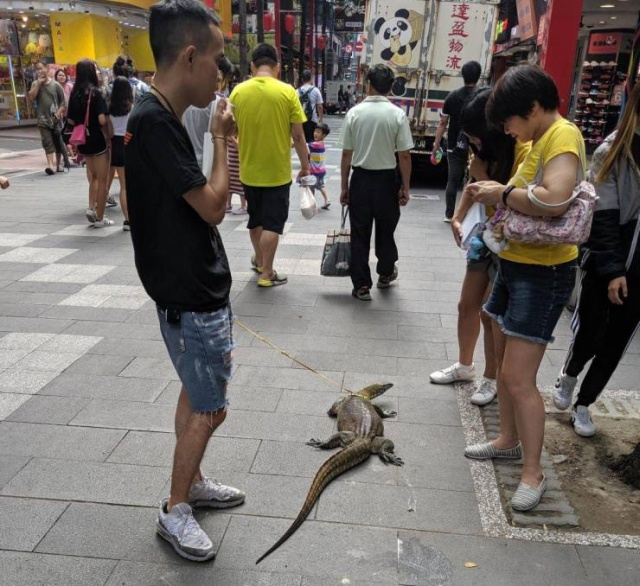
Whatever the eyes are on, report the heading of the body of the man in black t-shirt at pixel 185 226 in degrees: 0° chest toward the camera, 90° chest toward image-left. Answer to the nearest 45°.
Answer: approximately 270°

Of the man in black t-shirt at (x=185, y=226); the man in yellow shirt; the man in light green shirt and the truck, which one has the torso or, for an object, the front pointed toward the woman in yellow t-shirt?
the man in black t-shirt

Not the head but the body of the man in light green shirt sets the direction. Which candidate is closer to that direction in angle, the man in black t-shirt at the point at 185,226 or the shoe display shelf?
the shoe display shelf

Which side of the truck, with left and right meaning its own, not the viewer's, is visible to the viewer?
back

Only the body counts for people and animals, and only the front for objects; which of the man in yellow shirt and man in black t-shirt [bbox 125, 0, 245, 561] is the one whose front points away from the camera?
the man in yellow shirt

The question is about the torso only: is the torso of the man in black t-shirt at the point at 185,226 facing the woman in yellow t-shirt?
yes

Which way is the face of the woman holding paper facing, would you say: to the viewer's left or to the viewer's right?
to the viewer's left

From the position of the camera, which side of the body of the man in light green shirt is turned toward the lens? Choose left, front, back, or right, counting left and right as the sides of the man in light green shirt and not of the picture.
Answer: back

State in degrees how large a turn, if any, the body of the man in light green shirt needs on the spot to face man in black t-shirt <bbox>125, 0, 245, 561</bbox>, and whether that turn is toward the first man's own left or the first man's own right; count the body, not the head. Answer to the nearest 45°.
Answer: approximately 180°

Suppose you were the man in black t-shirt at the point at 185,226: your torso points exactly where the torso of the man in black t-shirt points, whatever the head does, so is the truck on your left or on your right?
on your left

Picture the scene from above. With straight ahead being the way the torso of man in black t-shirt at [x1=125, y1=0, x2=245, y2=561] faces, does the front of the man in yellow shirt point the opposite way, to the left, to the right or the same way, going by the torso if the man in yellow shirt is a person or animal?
to the left

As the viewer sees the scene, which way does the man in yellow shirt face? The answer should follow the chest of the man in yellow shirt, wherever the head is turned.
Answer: away from the camera

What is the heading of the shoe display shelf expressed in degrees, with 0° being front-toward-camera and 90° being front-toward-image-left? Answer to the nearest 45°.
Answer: approximately 45°

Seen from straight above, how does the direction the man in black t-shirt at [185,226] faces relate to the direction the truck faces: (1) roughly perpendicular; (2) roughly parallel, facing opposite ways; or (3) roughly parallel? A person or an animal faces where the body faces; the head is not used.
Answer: roughly perpendicular
